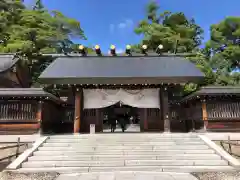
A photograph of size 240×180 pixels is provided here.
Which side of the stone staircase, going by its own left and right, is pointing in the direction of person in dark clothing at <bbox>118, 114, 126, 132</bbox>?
back

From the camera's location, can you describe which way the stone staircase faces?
facing the viewer

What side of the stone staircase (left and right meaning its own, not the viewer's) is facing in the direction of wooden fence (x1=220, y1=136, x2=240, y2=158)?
left
